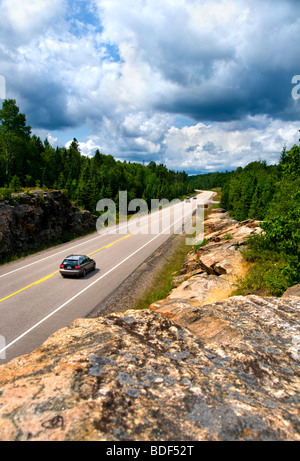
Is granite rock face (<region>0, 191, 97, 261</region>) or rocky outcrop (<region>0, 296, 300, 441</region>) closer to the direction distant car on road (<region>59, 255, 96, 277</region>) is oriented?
the granite rock face

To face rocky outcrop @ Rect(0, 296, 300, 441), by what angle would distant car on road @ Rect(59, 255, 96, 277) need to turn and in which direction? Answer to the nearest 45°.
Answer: approximately 135° to its right

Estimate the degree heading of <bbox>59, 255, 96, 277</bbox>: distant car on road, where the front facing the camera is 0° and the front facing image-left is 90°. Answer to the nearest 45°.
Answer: approximately 225°

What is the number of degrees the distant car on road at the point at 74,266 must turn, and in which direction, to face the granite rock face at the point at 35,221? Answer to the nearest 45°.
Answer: approximately 45° to its left
